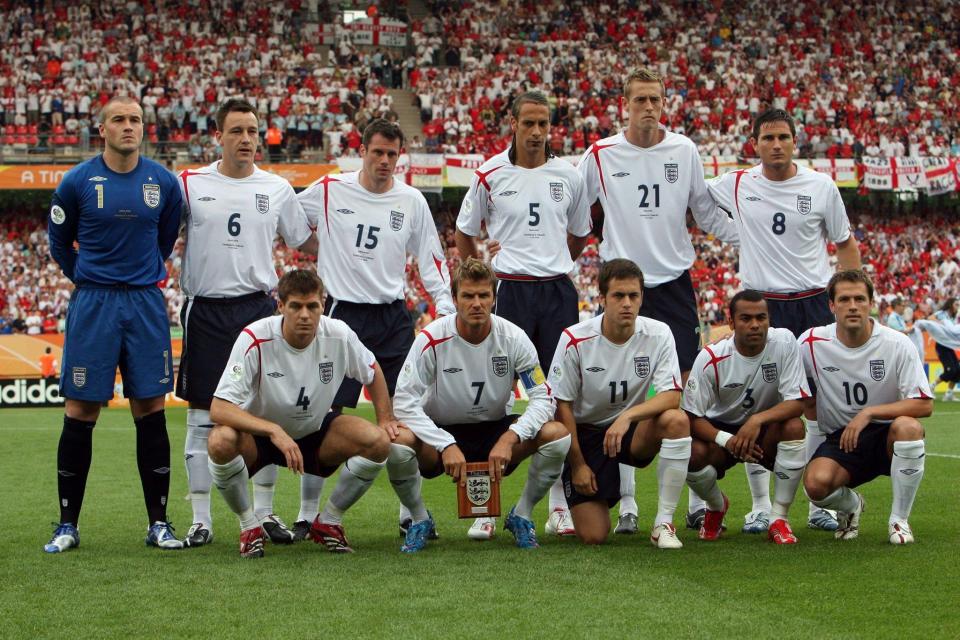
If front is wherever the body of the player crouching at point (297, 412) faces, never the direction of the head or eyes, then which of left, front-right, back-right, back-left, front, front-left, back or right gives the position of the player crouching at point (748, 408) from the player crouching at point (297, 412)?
left

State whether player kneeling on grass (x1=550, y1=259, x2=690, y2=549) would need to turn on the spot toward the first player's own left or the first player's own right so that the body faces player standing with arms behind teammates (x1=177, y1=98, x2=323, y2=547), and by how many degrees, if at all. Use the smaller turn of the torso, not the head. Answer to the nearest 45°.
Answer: approximately 90° to the first player's own right

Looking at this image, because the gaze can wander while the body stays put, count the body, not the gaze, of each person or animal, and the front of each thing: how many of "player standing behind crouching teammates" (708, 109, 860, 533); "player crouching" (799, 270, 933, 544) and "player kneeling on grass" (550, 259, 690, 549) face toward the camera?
3

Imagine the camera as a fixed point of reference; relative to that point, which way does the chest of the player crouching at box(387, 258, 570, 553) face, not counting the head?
toward the camera

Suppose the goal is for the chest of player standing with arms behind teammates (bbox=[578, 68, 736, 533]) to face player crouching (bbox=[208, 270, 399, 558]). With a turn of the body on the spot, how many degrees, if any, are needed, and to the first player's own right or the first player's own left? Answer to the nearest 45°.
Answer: approximately 45° to the first player's own right

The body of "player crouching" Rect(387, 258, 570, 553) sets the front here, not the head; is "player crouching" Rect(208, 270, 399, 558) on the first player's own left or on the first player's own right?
on the first player's own right

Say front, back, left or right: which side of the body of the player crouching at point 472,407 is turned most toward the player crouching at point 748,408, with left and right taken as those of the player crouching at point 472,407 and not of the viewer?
left

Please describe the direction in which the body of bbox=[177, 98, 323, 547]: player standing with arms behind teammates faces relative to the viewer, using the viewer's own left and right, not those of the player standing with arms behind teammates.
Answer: facing the viewer

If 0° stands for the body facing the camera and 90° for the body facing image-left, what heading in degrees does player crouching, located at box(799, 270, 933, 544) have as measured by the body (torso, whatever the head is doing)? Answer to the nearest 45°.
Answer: approximately 0°
